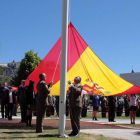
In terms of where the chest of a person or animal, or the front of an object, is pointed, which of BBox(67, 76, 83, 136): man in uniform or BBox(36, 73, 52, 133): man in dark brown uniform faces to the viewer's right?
the man in dark brown uniform

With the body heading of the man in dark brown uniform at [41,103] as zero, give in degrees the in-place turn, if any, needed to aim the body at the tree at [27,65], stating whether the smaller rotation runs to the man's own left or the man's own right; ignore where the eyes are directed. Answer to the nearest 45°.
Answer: approximately 90° to the man's own left

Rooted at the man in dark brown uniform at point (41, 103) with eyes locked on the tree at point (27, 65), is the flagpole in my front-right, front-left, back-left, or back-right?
back-right

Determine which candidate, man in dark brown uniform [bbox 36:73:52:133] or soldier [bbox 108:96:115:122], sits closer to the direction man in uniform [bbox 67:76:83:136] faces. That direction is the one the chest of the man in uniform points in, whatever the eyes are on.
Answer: the man in dark brown uniform

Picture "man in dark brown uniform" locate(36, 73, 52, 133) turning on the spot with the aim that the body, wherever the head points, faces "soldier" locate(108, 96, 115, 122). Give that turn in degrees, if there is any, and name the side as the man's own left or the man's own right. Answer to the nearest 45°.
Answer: approximately 45° to the man's own left

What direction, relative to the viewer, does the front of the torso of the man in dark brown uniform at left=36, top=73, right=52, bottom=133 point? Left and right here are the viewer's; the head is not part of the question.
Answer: facing to the right of the viewer

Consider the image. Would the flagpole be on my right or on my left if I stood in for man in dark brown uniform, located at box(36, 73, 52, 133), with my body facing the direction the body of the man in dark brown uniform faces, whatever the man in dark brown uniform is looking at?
on my right
